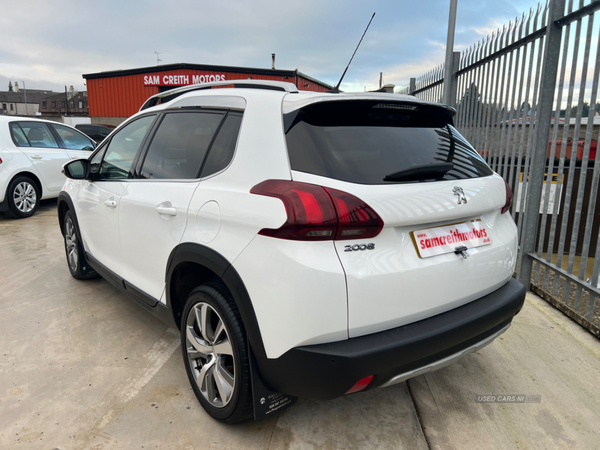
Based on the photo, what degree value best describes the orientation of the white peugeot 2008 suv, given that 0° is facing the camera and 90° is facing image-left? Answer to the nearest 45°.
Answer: approximately 135°
